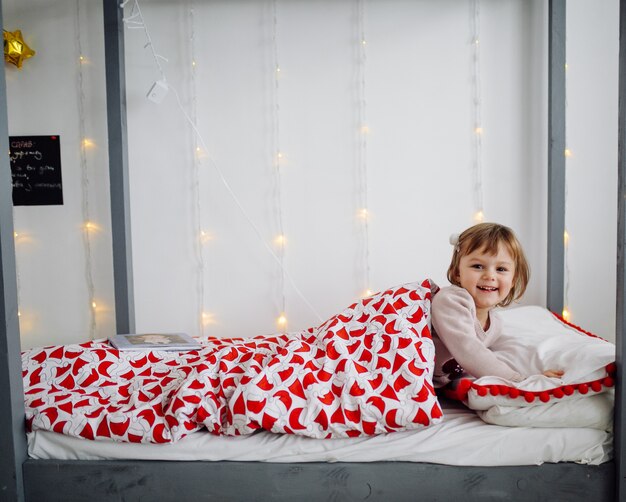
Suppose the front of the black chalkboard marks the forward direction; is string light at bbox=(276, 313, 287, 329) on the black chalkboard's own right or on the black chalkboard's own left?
on the black chalkboard's own left

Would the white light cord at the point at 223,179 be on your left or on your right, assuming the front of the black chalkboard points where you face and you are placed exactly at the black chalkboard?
on your left

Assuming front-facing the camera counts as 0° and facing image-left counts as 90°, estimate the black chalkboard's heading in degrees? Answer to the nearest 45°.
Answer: approximately 0°

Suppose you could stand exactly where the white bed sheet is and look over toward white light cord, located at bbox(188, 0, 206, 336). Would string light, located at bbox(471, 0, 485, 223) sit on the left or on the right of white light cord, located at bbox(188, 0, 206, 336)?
right

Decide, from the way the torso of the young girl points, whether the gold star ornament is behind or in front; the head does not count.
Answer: behind

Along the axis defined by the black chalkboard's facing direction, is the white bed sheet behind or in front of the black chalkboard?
in front

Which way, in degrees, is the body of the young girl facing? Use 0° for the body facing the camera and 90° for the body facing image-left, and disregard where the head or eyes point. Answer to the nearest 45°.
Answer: approximately 315°

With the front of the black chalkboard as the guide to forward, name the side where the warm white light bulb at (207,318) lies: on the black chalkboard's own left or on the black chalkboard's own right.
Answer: on the black chalkboard's own left
